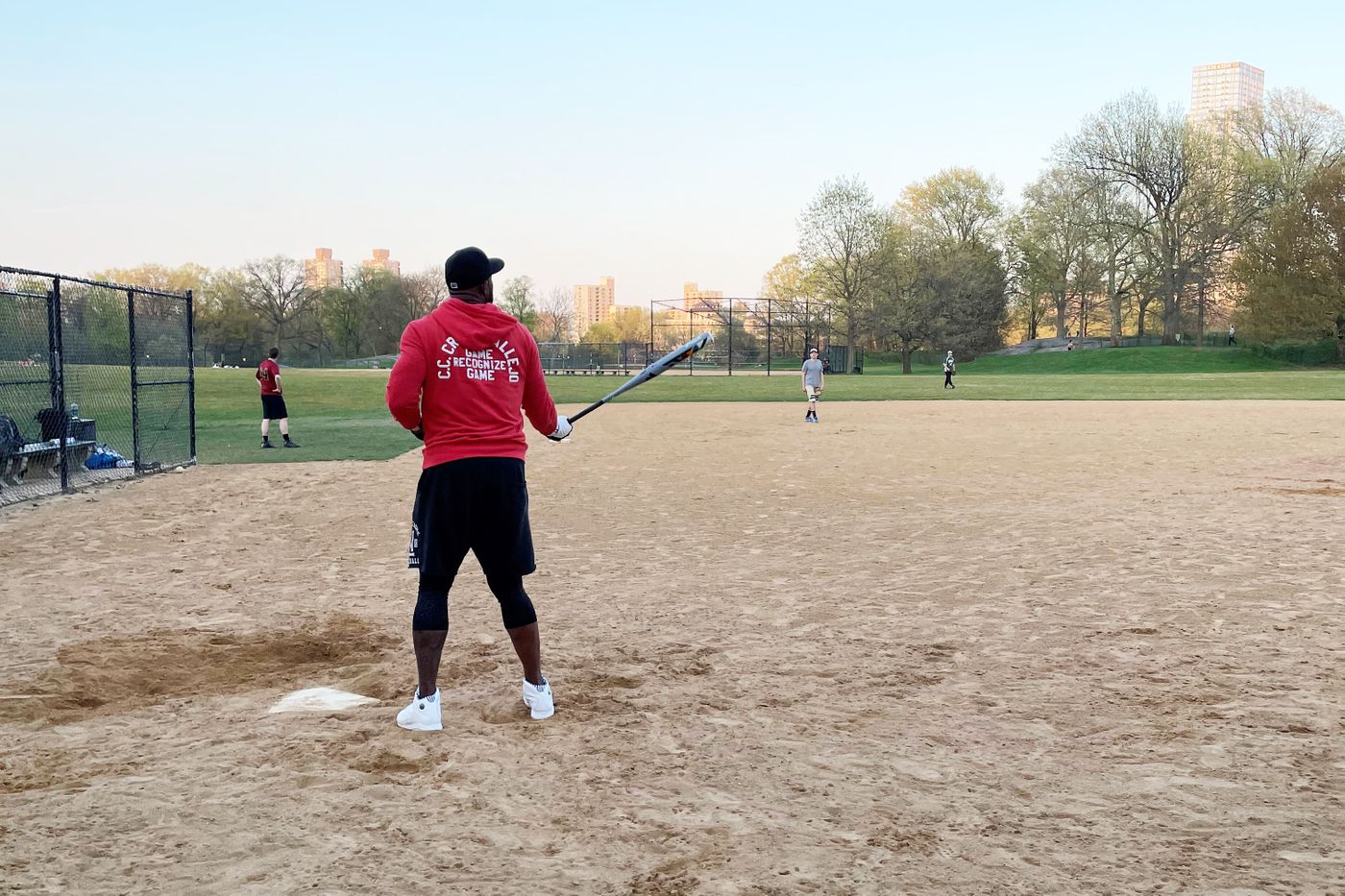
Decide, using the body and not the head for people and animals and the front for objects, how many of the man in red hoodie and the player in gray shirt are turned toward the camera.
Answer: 1

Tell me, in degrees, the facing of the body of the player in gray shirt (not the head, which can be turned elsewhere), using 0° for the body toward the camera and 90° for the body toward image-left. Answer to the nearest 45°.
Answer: approximately 0°

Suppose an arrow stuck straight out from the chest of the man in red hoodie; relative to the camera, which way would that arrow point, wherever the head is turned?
away from the camera

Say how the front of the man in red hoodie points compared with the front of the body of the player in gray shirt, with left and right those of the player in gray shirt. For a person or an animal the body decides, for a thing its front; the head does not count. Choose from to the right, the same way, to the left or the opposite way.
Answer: the opposite way

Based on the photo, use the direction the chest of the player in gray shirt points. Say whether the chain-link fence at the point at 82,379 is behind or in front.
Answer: in front

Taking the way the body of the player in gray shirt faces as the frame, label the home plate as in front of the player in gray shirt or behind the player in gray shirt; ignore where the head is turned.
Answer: in front

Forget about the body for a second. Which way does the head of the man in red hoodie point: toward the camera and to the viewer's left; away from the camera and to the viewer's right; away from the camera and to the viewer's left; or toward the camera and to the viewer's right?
away from the camera and to the viewer's right

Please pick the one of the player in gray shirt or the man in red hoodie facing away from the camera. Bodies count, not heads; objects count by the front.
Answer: the man in red hoodie

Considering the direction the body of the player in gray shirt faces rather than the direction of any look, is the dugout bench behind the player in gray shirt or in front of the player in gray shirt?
in front
